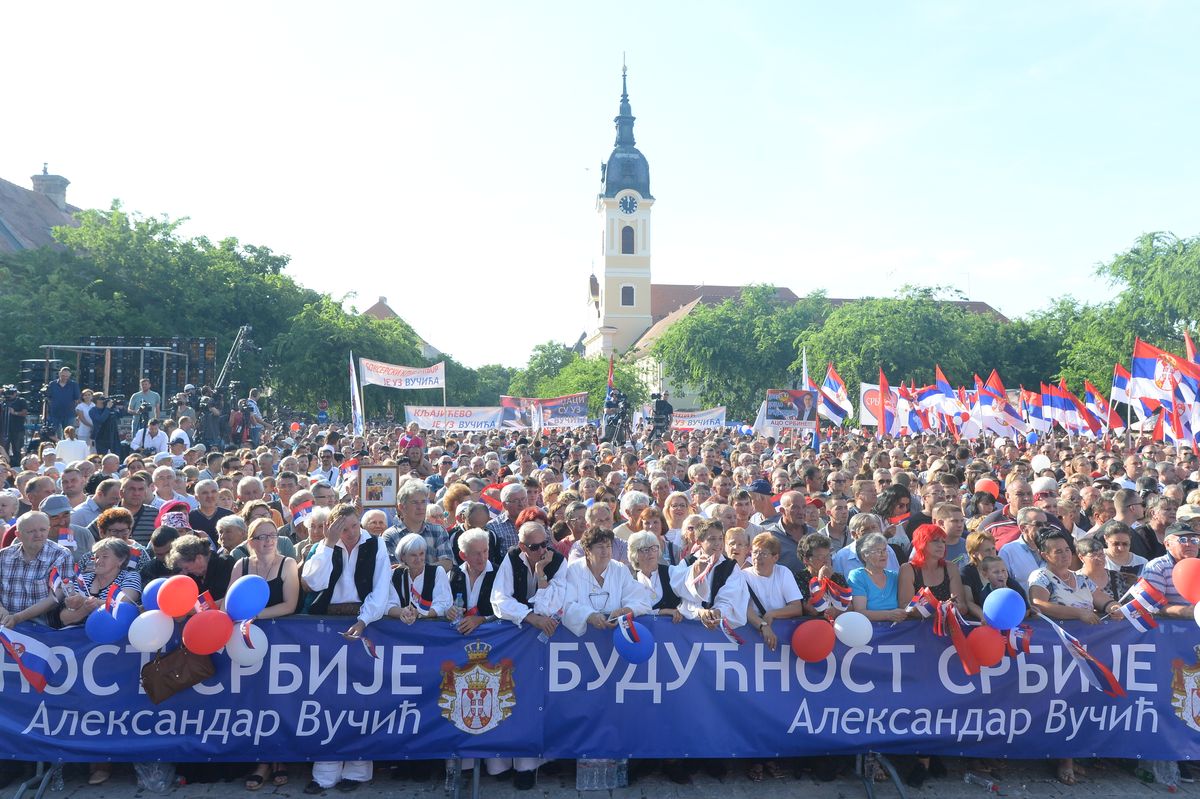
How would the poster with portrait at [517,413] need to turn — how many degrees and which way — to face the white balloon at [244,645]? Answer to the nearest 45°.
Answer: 0° — it already faces it

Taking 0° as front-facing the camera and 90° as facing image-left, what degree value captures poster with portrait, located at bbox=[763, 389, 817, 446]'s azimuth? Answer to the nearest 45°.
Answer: approximately 0°

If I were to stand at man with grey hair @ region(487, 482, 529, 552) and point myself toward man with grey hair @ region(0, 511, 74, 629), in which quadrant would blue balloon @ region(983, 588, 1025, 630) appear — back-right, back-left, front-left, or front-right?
back-left

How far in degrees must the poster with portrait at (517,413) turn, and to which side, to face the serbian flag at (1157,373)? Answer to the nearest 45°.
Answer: approximately 45° to its left

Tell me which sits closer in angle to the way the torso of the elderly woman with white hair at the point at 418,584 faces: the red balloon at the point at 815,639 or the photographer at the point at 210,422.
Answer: the red balloon

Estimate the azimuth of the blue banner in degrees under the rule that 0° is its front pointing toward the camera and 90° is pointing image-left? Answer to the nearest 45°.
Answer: approximately 0°

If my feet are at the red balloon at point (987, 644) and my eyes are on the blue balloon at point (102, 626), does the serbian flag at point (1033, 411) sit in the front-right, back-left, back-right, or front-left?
back-right
